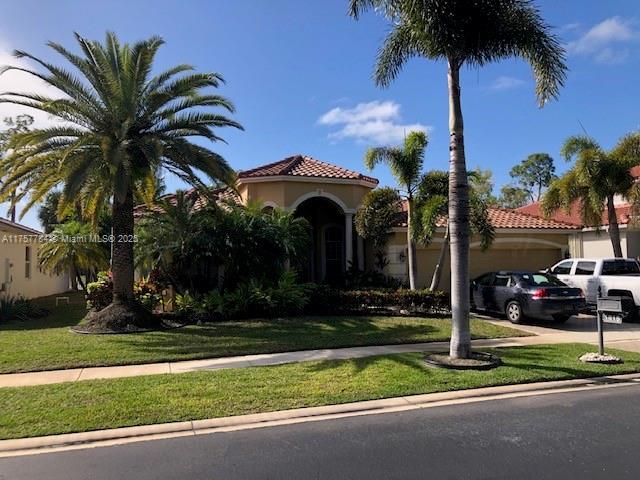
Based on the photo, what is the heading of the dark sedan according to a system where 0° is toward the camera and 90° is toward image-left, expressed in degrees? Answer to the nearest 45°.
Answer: approximately 135°

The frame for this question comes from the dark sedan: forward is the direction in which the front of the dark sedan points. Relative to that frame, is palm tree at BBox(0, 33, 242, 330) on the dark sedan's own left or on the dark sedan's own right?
on the dark sedan's own left

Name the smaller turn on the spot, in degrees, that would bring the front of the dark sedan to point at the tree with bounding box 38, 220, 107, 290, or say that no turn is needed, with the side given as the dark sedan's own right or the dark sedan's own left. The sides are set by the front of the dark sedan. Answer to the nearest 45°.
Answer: approximately 45° to the dark sedan's own left

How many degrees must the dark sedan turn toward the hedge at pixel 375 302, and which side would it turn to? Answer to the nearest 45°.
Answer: approximately 45° to its left

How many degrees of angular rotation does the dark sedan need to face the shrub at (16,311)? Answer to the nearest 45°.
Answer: approximately 45° to its left

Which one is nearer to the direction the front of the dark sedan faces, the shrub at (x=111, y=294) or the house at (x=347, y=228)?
the house

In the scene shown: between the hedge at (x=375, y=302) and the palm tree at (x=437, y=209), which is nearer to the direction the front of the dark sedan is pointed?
the palm tree
